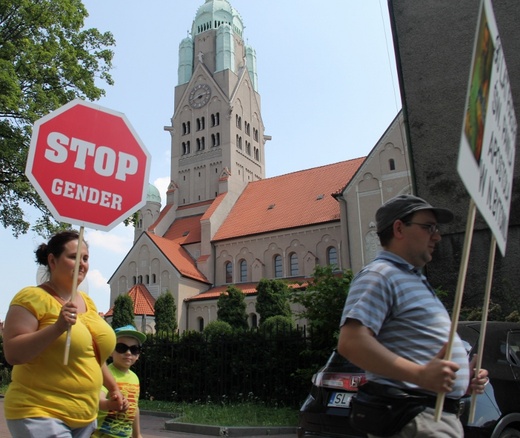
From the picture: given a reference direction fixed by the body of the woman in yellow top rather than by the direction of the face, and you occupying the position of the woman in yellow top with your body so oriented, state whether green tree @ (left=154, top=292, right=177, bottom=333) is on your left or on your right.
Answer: on your left

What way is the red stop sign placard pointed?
toward the camera

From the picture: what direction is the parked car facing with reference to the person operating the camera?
facing away from the viewer and to the right of the viewer

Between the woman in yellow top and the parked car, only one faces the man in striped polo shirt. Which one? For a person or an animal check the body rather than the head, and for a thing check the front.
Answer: the woman in yellow top

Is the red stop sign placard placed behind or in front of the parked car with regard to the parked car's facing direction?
behind

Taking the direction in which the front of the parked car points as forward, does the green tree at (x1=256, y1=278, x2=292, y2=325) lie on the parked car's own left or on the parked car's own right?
on the parked car's own left

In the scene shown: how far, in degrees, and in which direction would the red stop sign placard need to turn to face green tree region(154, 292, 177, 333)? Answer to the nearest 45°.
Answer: approximately 180°

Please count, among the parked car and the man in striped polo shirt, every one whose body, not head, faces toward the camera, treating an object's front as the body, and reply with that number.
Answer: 0

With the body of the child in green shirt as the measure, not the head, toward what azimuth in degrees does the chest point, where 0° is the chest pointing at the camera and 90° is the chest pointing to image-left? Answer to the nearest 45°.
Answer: approximately 315°

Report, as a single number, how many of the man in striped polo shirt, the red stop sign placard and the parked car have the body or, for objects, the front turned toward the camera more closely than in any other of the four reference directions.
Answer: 1

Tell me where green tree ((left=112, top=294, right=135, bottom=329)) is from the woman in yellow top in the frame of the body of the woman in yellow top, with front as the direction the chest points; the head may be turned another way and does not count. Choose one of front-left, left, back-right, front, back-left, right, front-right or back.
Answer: back-left

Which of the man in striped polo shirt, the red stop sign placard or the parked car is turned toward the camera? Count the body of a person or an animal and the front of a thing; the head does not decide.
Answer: the red stop sign placard

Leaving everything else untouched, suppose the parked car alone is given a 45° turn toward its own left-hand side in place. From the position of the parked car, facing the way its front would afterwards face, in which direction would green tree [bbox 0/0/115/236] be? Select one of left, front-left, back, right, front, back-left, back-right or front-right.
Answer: front-left
